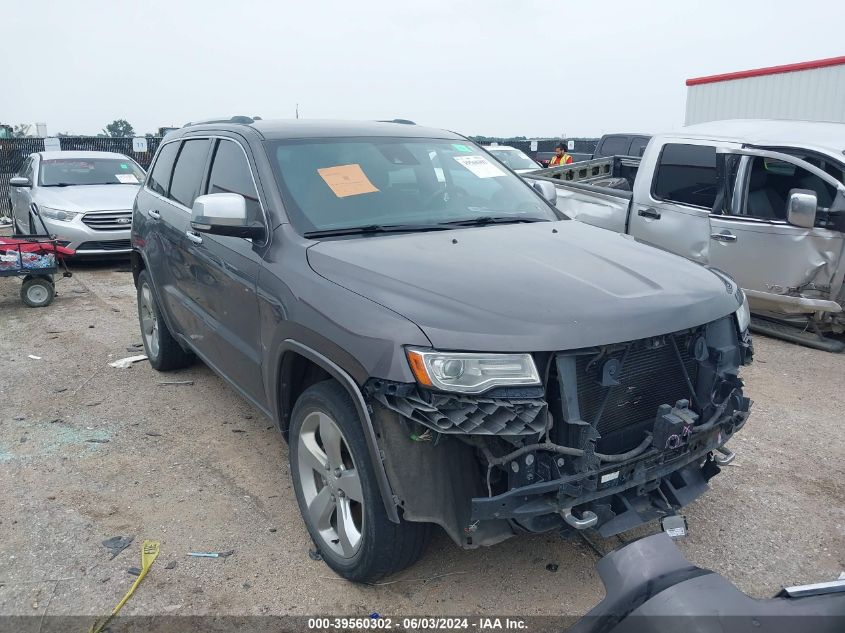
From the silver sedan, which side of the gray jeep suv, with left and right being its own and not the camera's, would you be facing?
back

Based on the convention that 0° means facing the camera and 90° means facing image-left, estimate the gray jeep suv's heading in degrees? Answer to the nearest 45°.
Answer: approximately 315°

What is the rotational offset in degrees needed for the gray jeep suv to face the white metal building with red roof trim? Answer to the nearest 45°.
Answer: approximately 90° to its left

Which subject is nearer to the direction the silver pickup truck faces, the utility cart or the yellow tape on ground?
the yellow tape on ground

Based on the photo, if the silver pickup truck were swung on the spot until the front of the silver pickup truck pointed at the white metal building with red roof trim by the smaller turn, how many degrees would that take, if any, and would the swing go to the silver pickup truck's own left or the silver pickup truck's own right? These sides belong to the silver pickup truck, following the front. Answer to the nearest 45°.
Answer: approximately 135° to the silver pickup truck's own left

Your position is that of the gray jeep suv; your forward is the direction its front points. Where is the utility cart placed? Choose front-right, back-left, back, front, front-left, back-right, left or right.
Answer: back

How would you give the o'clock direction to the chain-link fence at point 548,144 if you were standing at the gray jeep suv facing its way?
The chain-link fence is roughly at 8 o'clock from the gray jeep suv.

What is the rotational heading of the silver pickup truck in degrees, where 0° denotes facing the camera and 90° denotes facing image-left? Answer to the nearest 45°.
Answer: approximately 315°

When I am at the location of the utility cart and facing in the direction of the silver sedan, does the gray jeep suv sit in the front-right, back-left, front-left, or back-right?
back-right

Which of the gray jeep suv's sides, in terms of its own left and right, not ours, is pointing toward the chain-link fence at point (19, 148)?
back
